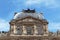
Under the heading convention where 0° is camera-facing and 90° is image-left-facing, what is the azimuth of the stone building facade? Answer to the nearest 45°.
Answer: approximately 0°
